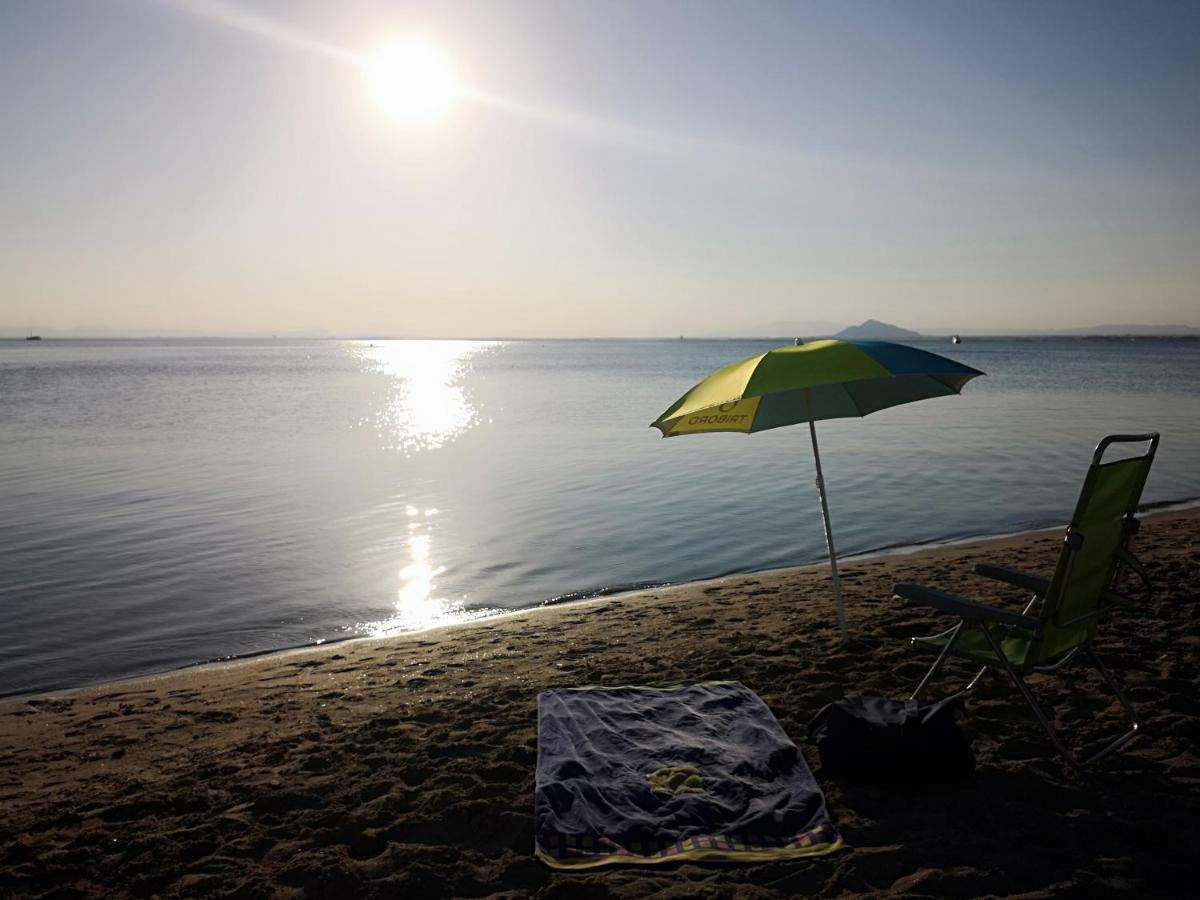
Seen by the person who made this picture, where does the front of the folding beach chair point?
facing away from the viewer and to the left of the viewer

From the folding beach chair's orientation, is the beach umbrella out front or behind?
out front

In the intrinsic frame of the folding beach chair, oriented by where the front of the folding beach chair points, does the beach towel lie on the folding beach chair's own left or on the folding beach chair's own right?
on the folding beach chair's own left
